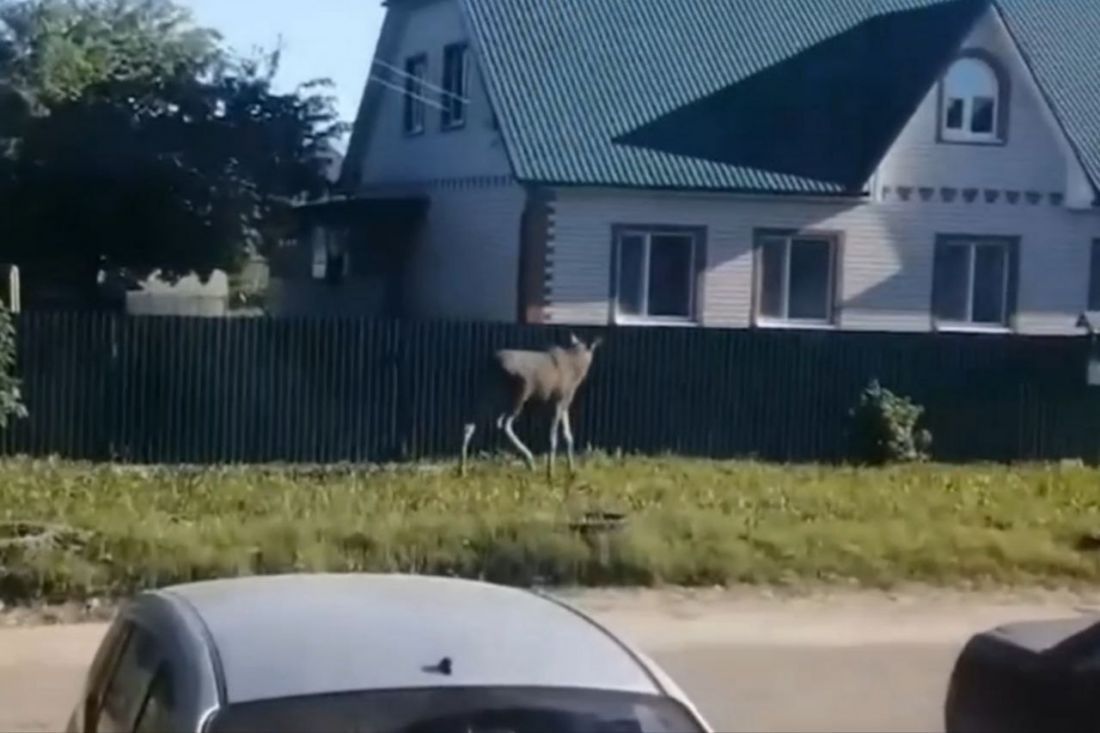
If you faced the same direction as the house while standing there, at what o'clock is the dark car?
The dark car is roughly at 12 o'clock from the house.

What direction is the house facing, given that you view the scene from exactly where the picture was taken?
facing the viewer

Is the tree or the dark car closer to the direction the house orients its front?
the dark car

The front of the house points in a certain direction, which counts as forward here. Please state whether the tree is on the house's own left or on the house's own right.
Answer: on the house's own right

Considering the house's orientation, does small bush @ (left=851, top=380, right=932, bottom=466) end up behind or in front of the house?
in front

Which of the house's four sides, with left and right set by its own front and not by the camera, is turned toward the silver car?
front

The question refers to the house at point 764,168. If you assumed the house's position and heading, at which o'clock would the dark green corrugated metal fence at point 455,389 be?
The dark green corrugated metal fence is roughly at 1 o'clock from the house.
